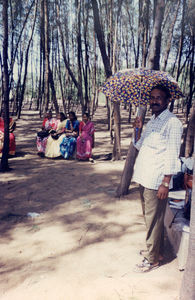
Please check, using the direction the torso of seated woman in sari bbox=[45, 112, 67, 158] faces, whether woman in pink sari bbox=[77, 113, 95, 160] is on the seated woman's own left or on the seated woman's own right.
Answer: on the seated woman's own left

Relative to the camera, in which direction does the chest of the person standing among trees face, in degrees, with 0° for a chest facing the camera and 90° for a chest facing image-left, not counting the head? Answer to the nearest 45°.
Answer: approximately 45°

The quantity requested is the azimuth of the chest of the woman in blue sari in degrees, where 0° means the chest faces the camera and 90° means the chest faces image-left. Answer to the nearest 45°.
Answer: approximately 45°

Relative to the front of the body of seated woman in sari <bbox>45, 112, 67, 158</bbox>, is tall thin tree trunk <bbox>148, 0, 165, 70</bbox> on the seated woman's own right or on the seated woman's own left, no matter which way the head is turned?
on the seated woman's own left

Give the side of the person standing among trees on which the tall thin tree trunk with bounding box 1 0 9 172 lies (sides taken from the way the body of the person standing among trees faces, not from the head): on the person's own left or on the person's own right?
on the person's own right

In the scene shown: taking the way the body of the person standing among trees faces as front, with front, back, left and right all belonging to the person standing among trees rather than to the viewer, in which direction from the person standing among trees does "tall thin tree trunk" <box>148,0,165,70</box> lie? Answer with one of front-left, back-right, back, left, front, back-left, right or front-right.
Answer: back-right

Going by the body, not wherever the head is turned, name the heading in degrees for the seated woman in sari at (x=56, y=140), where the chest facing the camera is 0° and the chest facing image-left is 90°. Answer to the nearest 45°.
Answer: approximately 45°
